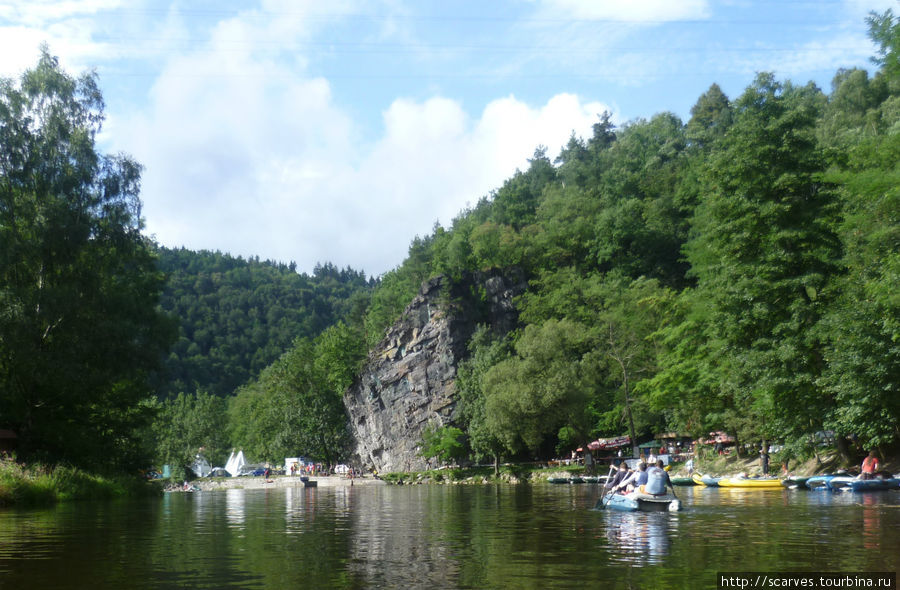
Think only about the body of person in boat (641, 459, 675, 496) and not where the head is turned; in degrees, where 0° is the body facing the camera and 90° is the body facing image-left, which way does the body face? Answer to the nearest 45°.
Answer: approximately 180°

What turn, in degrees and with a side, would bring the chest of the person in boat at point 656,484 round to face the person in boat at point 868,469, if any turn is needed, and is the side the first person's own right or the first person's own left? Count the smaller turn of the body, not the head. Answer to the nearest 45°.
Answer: approximately 45° to the first person's own right

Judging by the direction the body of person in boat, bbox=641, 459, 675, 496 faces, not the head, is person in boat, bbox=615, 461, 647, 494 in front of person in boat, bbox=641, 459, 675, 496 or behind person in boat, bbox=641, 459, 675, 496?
in front

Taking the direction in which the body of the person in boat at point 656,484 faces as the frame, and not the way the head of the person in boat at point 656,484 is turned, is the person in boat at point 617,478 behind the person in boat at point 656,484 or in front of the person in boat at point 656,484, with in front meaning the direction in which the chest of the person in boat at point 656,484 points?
in front
